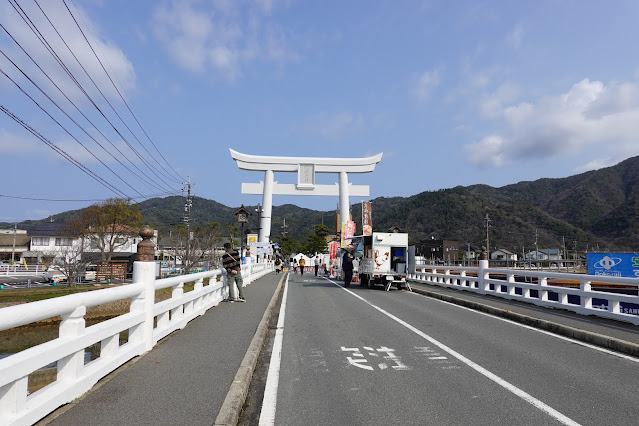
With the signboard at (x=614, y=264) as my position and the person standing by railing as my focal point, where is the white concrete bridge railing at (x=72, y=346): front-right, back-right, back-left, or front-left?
front-left

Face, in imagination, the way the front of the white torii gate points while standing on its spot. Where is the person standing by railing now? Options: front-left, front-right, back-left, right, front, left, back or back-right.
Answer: front

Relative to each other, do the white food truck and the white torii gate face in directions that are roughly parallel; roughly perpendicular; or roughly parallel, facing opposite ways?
roughly parallel, facing opposite ways

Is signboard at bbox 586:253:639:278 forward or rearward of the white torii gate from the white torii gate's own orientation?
forward

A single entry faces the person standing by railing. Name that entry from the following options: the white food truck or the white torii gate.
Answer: the white torii gate

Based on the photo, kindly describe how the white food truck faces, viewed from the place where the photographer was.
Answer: facing away from the viewer

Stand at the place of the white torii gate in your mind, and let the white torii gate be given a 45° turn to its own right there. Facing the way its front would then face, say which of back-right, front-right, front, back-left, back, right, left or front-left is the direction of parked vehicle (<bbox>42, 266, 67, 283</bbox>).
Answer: front-right

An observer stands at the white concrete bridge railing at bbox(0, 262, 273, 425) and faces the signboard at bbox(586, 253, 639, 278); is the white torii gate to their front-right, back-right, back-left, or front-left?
front-left

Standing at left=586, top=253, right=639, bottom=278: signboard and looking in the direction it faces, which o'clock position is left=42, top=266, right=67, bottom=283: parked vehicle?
The parked vehicle is roughly at 3 o'clock from the signboard.

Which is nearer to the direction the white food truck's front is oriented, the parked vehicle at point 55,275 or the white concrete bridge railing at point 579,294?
the parked vehicle

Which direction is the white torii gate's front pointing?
toward the camera
